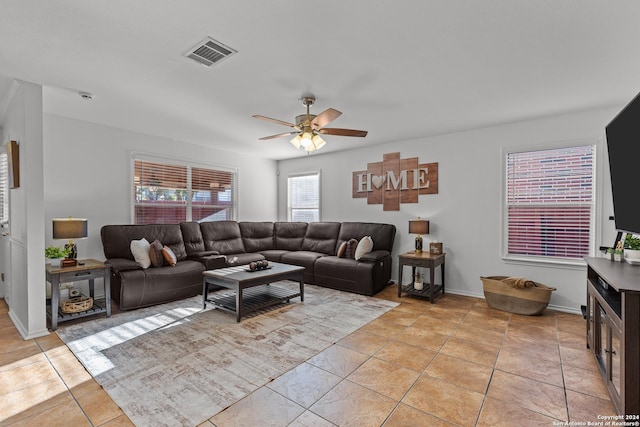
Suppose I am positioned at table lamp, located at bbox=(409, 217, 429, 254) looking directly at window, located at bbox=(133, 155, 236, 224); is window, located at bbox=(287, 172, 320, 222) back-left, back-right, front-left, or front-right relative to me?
front-right

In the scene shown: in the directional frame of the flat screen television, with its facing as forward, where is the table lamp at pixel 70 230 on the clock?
The table lamp is roughly at 11 o'clock from the flat screen television.

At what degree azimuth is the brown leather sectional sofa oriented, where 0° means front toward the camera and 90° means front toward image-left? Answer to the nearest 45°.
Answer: approximately 0°

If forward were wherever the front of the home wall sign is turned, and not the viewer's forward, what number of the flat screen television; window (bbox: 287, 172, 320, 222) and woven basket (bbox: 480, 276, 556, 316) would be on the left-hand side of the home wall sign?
2

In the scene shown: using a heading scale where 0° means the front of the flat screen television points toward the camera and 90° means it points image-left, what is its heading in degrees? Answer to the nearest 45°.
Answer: approximately 90°

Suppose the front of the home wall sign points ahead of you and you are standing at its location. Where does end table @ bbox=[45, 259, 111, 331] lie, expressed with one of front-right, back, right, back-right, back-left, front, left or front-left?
front

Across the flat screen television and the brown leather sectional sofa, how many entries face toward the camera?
1

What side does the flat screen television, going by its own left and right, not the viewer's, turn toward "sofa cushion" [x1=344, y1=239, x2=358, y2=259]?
front

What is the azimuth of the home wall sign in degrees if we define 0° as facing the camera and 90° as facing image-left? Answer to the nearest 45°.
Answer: approximately 45°

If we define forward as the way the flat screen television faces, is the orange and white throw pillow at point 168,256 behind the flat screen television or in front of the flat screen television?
in front

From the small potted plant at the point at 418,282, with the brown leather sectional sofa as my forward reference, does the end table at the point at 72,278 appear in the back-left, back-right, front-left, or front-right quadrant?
front-left

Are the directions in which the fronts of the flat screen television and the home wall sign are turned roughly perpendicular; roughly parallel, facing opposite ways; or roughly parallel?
roughly perpendicular

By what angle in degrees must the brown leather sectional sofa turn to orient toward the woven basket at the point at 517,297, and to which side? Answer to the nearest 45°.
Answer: approximately 45° to its left
